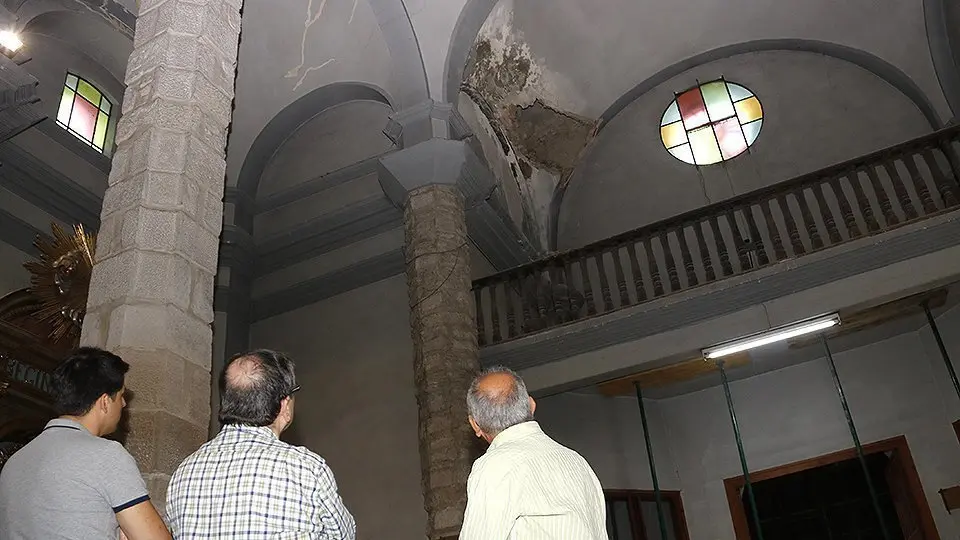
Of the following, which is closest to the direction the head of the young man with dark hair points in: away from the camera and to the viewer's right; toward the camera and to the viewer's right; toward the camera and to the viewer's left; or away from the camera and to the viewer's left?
away from the camera and to the viewer's right

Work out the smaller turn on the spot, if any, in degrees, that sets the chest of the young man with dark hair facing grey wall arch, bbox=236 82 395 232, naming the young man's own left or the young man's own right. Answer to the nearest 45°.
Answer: approximately 45° to the young man's own left

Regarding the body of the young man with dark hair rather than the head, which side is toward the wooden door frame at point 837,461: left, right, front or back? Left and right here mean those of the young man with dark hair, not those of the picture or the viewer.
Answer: front

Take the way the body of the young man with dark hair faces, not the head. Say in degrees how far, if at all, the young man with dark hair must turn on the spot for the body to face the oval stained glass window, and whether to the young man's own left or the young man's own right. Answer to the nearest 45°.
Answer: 0° — they already face it

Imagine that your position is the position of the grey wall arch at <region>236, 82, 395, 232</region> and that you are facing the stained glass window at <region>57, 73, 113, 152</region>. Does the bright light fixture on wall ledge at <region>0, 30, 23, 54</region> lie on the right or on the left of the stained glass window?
left

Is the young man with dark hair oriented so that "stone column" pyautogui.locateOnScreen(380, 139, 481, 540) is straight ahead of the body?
yes

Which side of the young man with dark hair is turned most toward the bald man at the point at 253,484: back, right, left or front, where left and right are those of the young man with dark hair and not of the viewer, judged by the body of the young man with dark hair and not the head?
right

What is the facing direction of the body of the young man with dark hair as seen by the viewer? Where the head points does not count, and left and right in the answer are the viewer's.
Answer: facing away from the viewer and to the right of the viewer

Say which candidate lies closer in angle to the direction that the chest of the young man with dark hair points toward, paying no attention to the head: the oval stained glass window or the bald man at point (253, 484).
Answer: the oval stained glass window

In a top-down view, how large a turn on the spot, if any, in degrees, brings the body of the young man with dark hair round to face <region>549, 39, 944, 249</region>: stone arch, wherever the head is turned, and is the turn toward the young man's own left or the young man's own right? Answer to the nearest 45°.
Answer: approximately 45° to the young man's own right
